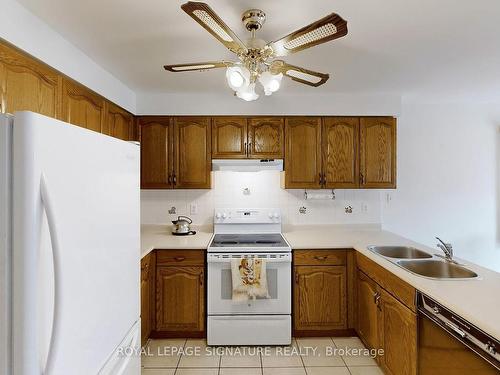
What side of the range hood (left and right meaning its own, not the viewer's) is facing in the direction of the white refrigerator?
front

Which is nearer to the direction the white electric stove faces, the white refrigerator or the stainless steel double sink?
the white refrigerator

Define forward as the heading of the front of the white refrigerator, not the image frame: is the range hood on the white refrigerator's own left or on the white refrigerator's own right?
on the white refrigerator's own left

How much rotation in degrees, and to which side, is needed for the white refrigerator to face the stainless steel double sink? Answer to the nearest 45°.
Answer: approximately 45° to its left

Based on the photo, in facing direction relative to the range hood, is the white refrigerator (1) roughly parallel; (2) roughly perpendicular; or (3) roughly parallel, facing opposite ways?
roughly perpendicular

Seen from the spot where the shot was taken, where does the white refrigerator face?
facing the viewer and to the right of the viewer

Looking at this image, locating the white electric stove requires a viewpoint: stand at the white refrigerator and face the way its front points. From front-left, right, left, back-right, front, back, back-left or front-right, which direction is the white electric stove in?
left

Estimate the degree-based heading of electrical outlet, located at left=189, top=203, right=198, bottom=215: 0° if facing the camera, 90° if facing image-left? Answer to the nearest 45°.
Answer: approximately 0°

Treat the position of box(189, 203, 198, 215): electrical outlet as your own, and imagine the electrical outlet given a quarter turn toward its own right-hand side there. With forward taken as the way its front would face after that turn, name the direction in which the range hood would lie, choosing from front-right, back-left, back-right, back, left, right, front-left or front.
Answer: back-left
